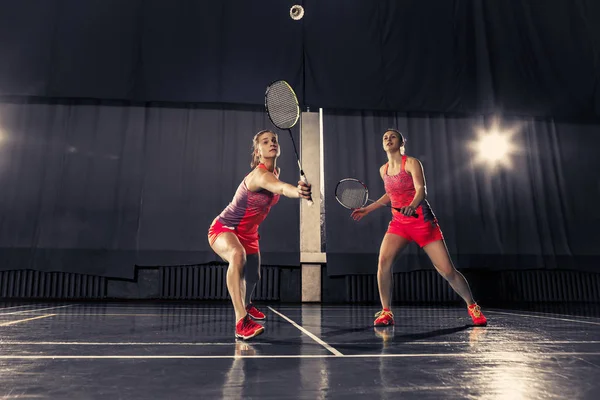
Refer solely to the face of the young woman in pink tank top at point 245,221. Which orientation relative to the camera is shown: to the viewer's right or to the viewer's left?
to the viewer's right

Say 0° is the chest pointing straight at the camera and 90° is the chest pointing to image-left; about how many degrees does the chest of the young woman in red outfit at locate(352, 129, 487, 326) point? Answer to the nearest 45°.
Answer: approximately 45°

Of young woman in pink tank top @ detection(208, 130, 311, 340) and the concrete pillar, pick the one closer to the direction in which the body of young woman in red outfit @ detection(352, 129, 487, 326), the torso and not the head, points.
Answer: the young woman in pink tank top

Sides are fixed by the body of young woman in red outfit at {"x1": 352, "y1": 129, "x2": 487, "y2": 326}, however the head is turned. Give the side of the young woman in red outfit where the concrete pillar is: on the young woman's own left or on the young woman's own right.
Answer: on the young woman's own right
